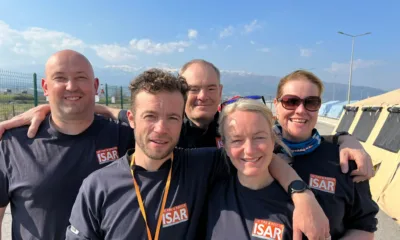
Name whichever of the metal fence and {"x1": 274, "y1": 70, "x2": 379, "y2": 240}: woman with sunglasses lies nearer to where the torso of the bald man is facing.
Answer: the woman with sunglasses

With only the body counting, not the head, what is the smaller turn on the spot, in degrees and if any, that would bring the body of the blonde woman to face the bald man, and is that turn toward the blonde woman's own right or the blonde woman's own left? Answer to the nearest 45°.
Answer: approximately 90° to the blonde woman's own right

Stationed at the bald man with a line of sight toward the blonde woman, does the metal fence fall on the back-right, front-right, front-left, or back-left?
back-left

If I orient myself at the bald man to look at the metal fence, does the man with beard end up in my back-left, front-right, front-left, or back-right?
back-right

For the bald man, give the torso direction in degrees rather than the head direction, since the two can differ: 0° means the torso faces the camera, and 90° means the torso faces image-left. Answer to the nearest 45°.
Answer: approximately 0°

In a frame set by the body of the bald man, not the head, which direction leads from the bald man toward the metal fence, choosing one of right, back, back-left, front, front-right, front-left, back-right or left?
back

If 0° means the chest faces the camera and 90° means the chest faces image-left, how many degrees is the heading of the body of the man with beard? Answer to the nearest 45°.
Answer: approximately 0°

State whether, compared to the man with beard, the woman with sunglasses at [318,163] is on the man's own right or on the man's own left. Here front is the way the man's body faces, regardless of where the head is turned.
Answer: on the man's own left

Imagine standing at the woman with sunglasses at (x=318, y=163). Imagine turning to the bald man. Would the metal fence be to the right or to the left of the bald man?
right

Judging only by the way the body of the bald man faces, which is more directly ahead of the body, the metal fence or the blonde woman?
the blonde woman

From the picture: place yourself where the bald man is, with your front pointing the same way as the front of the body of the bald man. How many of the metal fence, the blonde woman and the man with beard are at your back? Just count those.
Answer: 1

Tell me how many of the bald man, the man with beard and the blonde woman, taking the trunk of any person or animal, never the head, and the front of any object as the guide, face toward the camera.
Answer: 3
